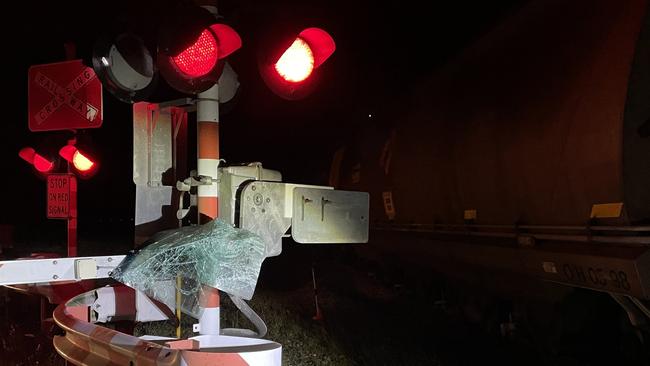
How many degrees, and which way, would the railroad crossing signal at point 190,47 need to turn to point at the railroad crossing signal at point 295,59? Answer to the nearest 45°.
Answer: approximately 45° to its left

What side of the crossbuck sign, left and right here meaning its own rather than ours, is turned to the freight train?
left

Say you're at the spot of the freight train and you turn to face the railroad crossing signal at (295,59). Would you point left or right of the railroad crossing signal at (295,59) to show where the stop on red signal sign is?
right

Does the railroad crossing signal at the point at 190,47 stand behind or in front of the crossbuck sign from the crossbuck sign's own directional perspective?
in front

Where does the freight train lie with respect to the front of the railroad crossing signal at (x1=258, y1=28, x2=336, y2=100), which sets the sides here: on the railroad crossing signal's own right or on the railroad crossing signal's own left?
on the railroad crossing signal's own left

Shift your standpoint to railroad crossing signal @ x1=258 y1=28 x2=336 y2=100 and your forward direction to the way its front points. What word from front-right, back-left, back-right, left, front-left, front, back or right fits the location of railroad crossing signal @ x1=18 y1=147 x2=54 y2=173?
back

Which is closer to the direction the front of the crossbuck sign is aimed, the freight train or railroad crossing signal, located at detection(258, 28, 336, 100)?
the railroad crossing signal

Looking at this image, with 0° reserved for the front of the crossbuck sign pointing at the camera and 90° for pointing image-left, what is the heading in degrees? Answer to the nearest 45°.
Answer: approximately 0°

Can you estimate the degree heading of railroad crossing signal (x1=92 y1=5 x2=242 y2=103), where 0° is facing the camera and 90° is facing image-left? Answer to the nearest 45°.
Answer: approximately 315°

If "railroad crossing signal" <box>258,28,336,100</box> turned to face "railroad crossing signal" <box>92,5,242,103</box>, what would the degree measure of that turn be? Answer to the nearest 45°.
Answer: approximately 90° to its right

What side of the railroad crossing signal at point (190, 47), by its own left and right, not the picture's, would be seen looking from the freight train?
left

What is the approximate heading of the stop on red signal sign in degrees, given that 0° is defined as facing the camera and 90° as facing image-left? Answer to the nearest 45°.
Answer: approximately 0°
